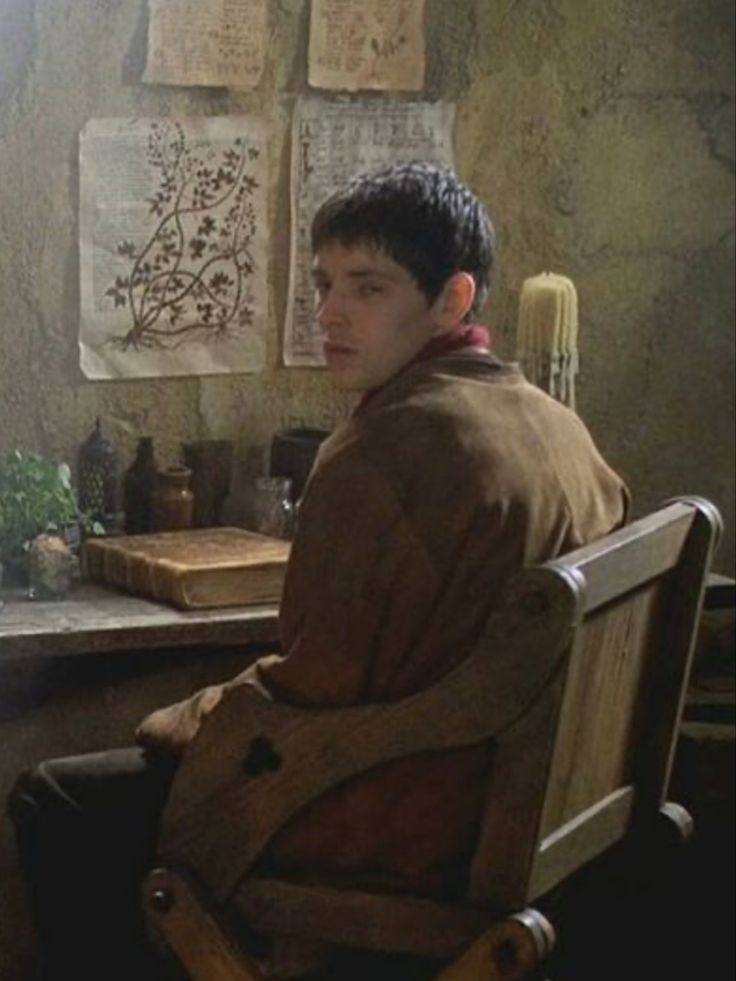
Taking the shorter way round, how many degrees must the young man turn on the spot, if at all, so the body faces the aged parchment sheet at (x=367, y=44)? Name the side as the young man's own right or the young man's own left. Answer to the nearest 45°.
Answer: approximately 45° to the young man's own right

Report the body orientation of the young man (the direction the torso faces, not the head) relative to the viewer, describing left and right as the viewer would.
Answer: facing away from the viewer and to the left of the viewer

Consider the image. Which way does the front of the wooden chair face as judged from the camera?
facing away from the viewer and to the left of the viewer

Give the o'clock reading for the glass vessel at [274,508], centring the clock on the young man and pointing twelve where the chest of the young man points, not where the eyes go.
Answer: The glass vessel is roughly at 1 o'clock from the young man.

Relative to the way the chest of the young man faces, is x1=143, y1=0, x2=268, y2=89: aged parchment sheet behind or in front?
in front
